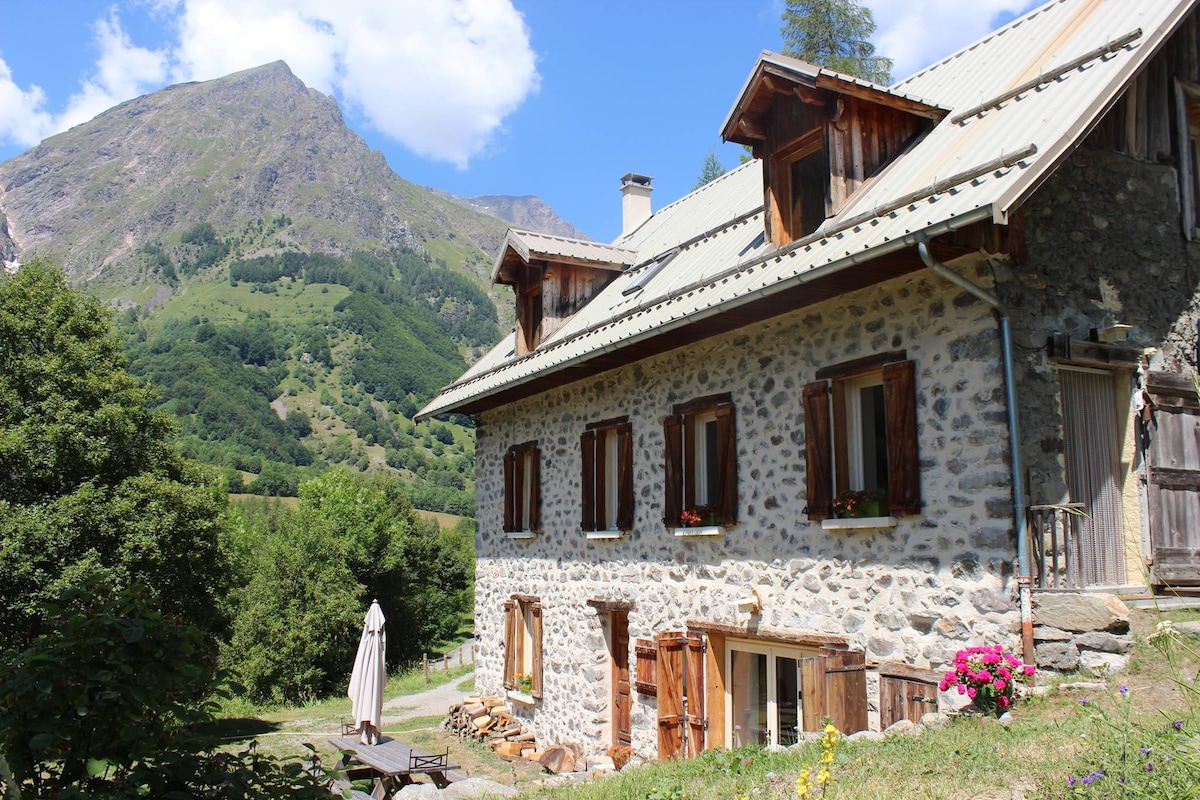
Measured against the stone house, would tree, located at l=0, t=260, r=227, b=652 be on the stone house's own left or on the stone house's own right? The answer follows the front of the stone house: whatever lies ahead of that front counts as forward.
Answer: on the stone house's own right

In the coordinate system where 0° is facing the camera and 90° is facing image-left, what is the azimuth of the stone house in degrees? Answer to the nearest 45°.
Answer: approximately 45°

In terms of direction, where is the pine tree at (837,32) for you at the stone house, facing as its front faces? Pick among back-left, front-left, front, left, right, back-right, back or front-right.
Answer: back-right

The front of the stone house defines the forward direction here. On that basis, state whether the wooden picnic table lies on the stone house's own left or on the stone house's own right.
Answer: on the stone house's own right
